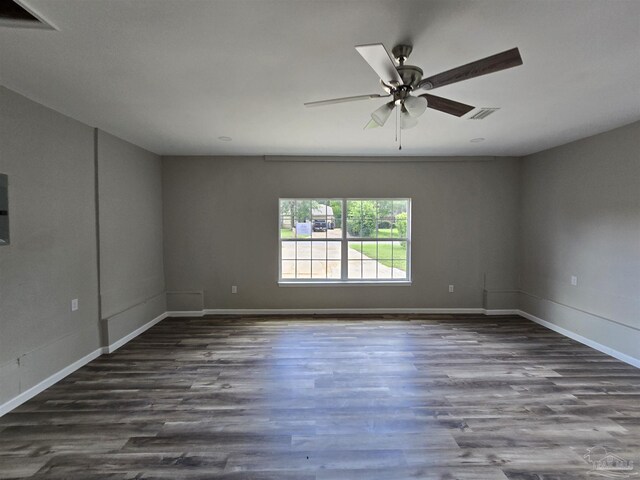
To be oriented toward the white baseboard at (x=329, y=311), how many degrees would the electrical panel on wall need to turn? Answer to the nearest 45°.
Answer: approximately 45° to its left

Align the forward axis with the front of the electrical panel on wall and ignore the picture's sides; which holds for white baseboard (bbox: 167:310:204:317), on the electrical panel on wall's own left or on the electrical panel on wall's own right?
on the electrical panel on wall's own left

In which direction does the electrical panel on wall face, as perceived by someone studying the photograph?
facing the viewer and to the right of the viewer
